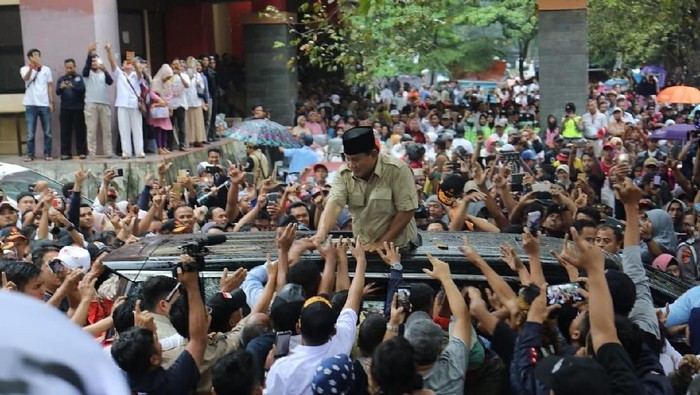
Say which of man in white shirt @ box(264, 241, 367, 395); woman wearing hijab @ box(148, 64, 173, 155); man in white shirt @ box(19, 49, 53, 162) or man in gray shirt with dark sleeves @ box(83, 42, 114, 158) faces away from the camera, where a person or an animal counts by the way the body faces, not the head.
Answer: man in white shirt @ box(264, 241, 367, 395)

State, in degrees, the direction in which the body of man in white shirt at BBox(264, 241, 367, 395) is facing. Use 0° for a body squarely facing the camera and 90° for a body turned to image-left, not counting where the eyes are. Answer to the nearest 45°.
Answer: approximately 180°

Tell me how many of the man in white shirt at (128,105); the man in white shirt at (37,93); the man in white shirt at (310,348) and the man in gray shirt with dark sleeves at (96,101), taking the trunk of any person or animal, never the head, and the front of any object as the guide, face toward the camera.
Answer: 3

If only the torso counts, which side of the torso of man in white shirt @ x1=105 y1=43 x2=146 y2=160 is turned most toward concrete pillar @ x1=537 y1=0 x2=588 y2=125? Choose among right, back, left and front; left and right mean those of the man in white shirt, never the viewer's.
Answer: left

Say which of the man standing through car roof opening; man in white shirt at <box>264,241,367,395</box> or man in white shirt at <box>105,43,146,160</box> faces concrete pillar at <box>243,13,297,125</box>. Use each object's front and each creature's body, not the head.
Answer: man in white shirt at <box>264,241,367,395</box>

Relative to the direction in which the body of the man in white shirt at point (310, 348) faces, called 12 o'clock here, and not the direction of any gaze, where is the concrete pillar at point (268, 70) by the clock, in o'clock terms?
The concrete pillar is roughly at 12 o'clock from the man in white shirt.

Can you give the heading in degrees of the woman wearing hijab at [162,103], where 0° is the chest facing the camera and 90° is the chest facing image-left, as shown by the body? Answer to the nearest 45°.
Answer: approximately 315°

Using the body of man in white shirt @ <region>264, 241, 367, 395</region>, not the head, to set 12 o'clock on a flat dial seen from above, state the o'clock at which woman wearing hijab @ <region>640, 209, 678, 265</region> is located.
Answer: The woman wearing hijab is roughly at 1 o'clock from the man in white shirt.

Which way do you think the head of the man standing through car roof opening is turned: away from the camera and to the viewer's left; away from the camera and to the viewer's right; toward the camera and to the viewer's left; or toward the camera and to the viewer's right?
toward the camera and to the viewer's left

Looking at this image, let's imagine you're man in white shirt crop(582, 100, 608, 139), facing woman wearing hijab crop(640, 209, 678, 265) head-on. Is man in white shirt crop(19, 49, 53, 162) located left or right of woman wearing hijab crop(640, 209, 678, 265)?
right

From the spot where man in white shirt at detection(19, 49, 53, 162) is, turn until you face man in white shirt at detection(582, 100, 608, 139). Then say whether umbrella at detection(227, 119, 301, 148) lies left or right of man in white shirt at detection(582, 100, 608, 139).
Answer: right

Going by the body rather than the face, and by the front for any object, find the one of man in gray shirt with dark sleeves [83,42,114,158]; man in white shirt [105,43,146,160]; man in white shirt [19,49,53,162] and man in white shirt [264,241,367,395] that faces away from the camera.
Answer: man in white shirt [264,241,367,395]

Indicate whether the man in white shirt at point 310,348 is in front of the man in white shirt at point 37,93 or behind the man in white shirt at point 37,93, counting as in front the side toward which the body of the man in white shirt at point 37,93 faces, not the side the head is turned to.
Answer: in front

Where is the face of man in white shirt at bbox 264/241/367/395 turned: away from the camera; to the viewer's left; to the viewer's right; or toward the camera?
away from the camera
